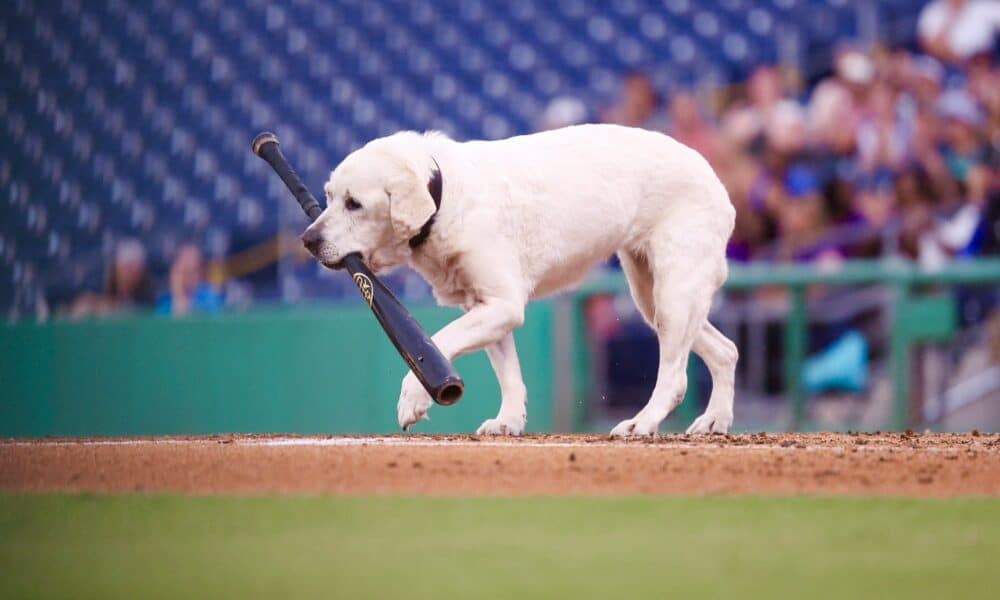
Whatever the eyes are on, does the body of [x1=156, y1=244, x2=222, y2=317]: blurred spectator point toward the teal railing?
no

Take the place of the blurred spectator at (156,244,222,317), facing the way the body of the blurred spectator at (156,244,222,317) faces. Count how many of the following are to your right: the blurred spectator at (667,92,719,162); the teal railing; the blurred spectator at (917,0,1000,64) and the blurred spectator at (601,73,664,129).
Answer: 0

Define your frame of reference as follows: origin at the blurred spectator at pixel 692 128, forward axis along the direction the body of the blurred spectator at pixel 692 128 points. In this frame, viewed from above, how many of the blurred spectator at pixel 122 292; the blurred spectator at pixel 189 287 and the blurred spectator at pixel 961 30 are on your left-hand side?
1

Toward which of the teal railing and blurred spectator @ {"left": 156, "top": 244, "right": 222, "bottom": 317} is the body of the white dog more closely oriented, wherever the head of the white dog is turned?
the blurred spectator

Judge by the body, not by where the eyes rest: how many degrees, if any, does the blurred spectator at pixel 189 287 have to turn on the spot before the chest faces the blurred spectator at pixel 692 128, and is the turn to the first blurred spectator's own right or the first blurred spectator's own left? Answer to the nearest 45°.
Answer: approximately 90° to the first blurred spectator's own left

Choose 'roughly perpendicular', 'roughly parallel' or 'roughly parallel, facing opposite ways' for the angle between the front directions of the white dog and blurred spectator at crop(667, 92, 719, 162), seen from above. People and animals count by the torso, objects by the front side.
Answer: roughly perpendicular

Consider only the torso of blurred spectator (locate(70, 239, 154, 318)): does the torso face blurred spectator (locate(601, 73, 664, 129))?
no

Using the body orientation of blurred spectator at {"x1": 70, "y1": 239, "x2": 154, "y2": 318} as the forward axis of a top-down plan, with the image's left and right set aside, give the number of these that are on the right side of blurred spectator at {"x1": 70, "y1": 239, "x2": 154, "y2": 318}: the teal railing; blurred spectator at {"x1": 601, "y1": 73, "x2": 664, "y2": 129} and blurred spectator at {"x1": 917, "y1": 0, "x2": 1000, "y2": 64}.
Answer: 0

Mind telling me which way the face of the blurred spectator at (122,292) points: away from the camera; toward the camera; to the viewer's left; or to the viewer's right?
toward the camera

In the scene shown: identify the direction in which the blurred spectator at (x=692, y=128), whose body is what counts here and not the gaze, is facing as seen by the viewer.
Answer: toward the camera

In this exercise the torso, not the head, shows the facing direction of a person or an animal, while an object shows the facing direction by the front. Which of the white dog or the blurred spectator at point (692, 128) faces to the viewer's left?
the white dog

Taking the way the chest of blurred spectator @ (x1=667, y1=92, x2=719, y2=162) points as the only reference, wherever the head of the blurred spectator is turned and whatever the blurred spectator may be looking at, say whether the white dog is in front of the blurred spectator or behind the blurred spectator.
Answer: in front

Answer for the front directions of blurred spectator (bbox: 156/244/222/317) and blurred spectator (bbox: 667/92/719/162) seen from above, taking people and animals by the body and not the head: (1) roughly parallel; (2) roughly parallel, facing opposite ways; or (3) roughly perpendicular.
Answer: roughly parallel

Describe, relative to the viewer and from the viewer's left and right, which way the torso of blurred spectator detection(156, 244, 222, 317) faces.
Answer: facing the viewer

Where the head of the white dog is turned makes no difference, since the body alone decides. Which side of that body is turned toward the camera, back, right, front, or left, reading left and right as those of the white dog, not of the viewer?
left

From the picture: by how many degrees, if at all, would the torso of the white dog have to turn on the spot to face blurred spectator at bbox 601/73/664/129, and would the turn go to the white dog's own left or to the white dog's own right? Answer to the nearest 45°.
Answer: approximately 90° to the white dog's own right

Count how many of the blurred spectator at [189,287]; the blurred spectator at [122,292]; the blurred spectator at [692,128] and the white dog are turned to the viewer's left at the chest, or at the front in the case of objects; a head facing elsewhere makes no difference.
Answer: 1
